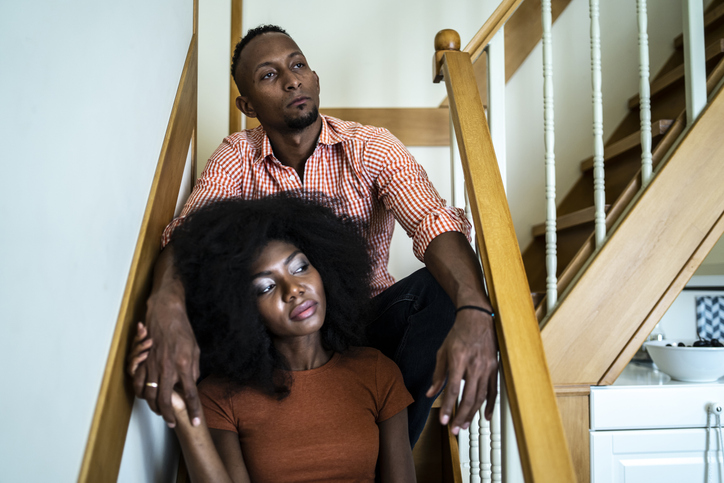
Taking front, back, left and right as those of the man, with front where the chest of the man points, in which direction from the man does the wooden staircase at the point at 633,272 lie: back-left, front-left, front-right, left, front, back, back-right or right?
left

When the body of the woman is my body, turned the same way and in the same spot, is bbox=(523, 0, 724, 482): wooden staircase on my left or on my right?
on my left

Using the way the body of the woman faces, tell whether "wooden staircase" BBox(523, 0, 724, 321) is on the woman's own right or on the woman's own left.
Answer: on the woman's own left

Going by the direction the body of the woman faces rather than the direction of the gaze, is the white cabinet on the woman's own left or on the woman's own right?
on the woman's own left

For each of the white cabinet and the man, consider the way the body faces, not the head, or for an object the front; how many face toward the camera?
2

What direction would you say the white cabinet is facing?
toward the camera

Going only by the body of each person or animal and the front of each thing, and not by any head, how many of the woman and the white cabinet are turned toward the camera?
2
